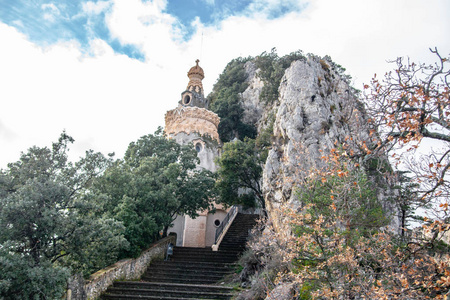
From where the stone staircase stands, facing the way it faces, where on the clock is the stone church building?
The stone church building is roughly at 6 o'clock from the stone staircase.

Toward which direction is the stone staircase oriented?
toward the camera
